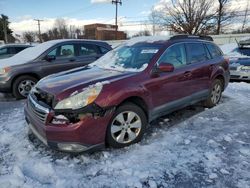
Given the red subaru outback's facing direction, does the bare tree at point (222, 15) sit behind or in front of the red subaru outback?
behind

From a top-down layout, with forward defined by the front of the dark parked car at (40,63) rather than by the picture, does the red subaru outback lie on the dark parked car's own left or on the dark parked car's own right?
on the dark parked car's own left

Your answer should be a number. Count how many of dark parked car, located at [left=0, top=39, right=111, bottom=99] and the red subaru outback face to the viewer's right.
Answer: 0

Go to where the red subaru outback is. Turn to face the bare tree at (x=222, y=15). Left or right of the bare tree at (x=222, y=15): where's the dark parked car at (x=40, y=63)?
left

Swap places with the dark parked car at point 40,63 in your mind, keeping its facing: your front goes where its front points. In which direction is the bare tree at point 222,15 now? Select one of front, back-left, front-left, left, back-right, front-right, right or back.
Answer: back

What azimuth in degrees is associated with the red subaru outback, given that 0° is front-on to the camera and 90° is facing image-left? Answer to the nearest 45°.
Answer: approximately 45°

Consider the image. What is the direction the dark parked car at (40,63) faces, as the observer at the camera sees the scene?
facing the viewer and to the left of the viewer
